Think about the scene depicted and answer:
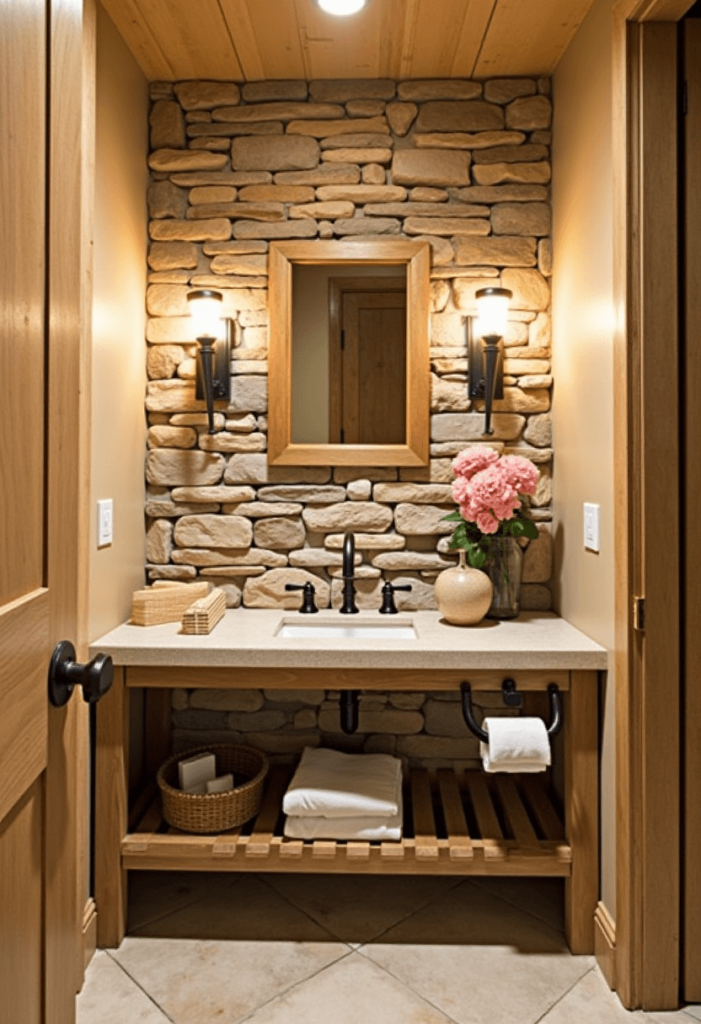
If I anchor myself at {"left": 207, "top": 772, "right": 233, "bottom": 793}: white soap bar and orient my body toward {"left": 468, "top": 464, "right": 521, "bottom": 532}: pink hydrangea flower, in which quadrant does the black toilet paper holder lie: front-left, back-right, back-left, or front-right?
front-right

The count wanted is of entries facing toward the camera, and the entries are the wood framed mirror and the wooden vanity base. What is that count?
2

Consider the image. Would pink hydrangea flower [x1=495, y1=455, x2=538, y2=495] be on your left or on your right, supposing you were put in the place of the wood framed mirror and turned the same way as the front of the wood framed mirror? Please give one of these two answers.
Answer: on your left

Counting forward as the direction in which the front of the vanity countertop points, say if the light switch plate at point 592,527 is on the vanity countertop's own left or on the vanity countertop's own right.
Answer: on the vanity countertop's own left

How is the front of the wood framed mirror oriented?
toward the camera

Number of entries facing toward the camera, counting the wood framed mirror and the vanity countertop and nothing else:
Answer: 2

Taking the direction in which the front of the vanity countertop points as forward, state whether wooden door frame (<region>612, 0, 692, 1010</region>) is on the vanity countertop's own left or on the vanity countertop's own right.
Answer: on the vanity countertop's own left

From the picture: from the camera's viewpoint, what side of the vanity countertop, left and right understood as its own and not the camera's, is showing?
front
